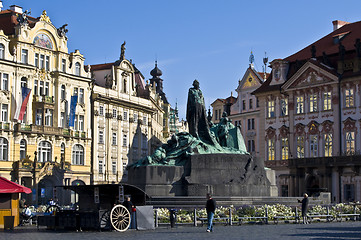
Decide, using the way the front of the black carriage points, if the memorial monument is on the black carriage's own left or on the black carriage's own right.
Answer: on the black carriage's own right

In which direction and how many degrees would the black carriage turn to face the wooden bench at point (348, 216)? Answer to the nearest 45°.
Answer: approximately 135° to its right

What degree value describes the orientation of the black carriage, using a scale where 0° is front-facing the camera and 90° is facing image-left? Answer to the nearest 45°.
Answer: approximately 90°
